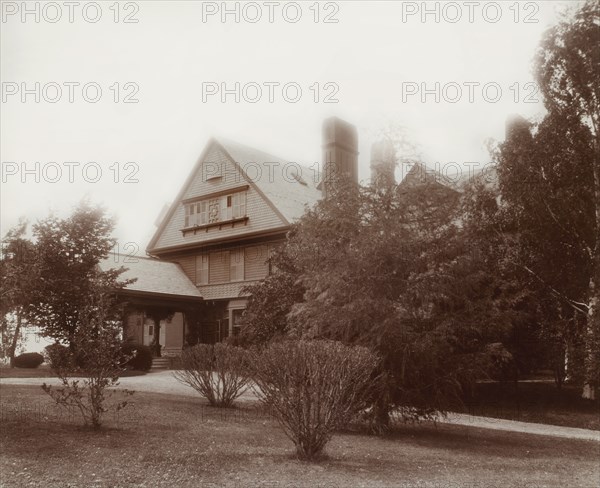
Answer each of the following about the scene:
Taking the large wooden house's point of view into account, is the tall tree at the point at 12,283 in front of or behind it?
in front

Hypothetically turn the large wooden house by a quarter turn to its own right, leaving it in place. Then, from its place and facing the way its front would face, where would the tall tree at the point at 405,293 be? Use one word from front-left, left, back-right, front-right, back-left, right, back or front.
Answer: back-left

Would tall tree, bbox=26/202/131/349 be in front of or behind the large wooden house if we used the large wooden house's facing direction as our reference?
in front

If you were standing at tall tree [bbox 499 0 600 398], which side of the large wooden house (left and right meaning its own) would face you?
left

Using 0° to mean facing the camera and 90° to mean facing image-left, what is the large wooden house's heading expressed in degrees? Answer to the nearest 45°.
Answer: approximately 45°

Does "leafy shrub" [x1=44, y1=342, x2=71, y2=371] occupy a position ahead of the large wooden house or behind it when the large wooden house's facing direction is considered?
ahead

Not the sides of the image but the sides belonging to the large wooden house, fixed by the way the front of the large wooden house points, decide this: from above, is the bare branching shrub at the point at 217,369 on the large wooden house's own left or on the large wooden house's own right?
on the large wooden house's own left
